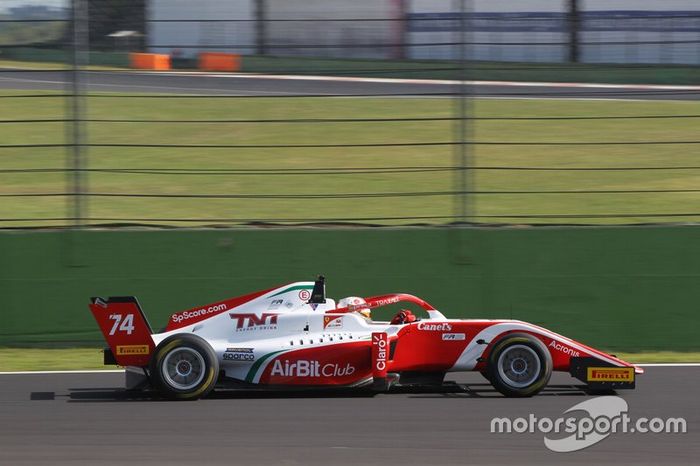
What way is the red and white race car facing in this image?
to the viewer's right

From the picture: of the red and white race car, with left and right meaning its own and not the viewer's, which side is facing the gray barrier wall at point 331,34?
left

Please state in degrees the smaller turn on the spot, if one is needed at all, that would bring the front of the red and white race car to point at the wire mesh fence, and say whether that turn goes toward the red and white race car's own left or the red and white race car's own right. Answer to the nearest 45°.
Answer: approximately 90° to the red and white race car's own left

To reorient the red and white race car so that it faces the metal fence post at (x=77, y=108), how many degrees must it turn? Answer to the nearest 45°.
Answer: approximately 135° to its left

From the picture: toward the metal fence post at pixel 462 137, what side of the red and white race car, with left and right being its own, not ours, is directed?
left

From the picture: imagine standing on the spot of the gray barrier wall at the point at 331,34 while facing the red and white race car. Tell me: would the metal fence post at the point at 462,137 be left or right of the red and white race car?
left

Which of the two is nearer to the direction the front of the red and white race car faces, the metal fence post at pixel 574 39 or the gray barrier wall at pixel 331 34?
the metal fence post
